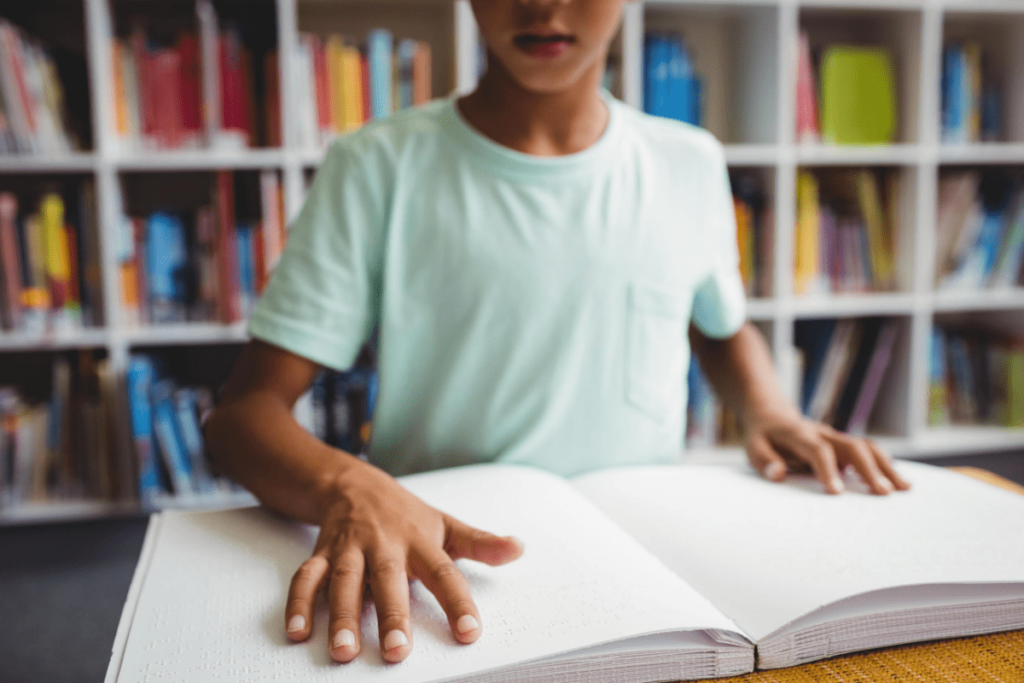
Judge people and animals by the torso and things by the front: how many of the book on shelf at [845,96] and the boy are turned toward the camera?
2

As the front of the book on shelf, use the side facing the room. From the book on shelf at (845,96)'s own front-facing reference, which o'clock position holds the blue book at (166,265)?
The blue book is roughly at 2 o'clock from the book on shelf.

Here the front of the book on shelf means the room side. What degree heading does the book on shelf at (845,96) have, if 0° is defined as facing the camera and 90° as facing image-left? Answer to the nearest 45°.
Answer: approximately 0°

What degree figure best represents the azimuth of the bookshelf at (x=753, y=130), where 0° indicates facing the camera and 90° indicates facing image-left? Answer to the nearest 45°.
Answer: approximately 0°

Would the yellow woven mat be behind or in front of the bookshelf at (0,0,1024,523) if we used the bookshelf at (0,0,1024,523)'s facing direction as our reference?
in front

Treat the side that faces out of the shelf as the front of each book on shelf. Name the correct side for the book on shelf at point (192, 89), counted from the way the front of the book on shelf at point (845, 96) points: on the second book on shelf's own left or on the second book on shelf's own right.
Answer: on the second book on shelf's own right

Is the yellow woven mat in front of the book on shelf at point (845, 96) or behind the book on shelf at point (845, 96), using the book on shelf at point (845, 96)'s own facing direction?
in front

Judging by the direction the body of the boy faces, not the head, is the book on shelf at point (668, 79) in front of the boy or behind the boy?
behind
